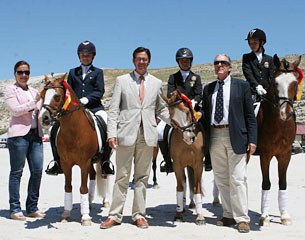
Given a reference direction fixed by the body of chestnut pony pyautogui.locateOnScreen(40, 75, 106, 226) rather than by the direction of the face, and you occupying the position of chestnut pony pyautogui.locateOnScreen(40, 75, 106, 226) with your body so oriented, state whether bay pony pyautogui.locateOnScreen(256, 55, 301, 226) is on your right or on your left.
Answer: on your left

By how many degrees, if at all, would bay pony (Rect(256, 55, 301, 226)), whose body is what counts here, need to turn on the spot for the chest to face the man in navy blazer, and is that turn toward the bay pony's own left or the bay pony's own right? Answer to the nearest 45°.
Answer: approximately 45° to the bay pony's own right

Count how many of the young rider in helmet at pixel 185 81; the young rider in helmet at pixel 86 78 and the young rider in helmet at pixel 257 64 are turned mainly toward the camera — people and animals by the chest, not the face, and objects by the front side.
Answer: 3

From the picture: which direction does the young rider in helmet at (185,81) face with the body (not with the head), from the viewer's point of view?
toward the camera

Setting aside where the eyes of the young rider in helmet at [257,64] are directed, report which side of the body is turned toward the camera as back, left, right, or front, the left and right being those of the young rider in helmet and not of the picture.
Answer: front

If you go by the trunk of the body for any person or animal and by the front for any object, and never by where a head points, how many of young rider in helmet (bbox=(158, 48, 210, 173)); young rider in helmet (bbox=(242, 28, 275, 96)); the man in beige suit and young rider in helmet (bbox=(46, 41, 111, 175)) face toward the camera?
4

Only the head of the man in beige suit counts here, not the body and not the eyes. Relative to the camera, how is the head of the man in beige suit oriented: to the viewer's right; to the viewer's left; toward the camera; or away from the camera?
toward the camera

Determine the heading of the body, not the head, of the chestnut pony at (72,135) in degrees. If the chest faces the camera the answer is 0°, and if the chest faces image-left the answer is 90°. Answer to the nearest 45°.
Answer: approximately 0°

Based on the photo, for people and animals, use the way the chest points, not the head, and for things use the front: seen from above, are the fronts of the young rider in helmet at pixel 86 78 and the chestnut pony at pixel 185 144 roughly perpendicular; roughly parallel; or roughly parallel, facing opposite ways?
roughly parallel

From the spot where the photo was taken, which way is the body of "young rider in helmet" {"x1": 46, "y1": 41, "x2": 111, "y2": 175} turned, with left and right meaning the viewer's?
facing the viewer

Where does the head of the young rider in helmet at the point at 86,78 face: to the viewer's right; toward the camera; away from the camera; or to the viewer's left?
toward the camera

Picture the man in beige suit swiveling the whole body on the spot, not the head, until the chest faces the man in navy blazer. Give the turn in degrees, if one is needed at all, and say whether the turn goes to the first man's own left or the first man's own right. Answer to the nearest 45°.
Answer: approximately 90° to the first man's own left

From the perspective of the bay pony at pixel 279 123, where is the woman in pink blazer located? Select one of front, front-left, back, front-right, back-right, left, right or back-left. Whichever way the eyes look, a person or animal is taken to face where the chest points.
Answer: right

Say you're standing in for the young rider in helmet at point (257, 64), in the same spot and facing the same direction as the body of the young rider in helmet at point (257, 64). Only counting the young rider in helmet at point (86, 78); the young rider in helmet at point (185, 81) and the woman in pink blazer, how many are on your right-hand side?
3

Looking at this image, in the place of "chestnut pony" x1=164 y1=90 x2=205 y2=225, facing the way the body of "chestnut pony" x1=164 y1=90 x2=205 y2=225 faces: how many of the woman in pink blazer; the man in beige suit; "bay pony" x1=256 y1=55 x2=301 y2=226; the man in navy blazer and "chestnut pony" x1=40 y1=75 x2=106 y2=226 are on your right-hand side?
3

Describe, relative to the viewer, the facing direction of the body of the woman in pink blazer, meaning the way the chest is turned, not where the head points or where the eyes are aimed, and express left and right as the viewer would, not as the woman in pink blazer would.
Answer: facing the viewer and to the right of the viewer
